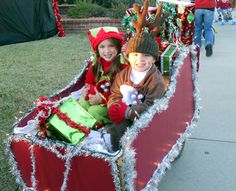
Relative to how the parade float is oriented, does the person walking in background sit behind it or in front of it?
behind

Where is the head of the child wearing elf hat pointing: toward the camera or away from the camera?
toward the camera

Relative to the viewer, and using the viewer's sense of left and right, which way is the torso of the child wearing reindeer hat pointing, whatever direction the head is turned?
facing the viewer and to the left of the viewer

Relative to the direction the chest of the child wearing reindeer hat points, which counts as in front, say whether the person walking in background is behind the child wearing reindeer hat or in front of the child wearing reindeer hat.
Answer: behind

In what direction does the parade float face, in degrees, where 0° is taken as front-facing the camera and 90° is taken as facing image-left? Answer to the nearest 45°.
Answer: approximately 45°

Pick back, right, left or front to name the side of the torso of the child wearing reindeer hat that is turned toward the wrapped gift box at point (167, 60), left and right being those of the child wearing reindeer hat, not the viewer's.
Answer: back

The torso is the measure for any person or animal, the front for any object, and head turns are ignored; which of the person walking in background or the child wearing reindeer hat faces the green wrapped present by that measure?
the child wearing reindeer hat
